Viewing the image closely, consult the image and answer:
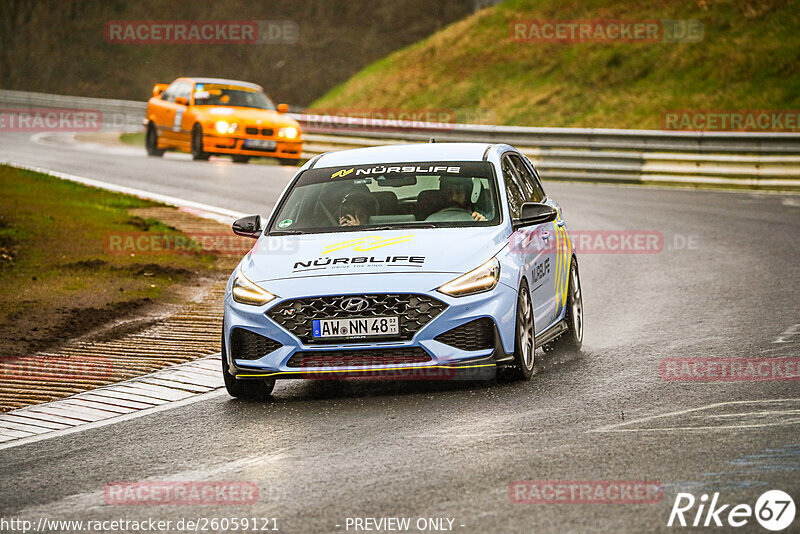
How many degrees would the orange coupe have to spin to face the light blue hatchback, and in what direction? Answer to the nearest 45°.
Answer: approximately 45° to its right

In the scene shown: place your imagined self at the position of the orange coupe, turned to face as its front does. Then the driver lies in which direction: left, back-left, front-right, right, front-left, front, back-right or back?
front-right

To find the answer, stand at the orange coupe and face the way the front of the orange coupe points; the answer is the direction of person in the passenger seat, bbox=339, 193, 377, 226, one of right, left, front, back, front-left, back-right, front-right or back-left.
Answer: front-right

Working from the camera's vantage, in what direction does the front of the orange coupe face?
facing the viewer and to the right of the viewer

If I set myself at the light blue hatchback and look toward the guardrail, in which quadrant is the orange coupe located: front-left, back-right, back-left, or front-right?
front-left
